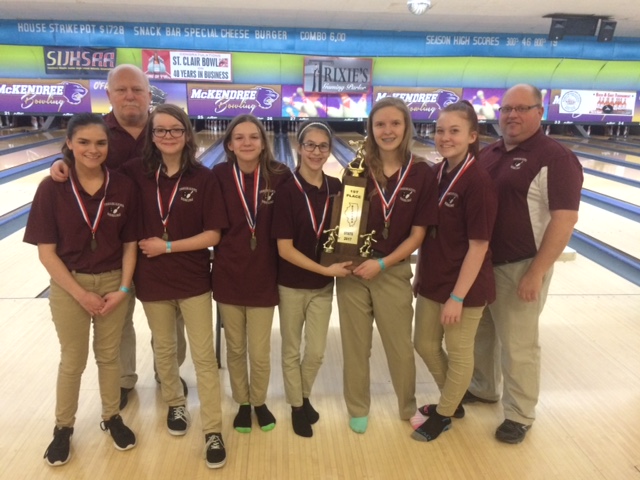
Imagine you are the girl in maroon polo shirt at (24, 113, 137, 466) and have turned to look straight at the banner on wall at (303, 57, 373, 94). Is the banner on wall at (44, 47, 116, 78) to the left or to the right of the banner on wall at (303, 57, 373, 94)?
left

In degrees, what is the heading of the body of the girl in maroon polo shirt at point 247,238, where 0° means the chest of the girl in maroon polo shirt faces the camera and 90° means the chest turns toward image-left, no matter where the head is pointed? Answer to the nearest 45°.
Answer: approximately 0°

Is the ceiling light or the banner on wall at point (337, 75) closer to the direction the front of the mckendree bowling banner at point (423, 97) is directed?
the ceiling light

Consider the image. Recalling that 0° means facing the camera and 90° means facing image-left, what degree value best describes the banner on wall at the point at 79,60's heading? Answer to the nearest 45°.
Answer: approximately 0°

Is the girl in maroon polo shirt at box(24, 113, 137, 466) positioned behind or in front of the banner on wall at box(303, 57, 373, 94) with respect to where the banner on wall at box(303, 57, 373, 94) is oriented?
in front
